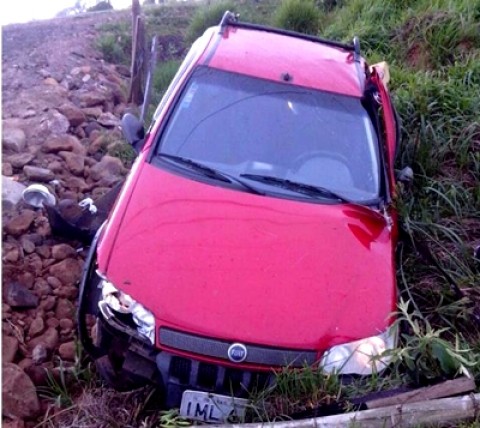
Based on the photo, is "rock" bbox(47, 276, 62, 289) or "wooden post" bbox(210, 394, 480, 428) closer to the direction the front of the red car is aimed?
the wooden post

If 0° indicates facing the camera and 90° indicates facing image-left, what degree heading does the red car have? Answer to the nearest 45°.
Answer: approximately 0°

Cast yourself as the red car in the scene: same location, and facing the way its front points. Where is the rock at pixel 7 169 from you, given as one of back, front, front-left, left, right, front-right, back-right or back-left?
back-right

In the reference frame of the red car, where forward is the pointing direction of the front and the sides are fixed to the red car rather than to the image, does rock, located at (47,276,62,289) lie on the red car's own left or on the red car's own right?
on the red car's own right

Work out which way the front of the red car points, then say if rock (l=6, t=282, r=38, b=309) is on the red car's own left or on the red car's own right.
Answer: on the red car's own right

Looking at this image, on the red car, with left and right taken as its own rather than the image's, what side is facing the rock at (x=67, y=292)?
right

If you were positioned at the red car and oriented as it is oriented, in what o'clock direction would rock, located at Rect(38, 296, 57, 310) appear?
The rock is roughly at 3 o'clock from the red car.

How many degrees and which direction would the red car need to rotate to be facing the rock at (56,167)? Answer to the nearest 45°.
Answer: approximately 135° to its right

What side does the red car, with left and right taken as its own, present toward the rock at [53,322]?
right

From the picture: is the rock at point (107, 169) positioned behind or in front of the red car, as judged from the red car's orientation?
behind

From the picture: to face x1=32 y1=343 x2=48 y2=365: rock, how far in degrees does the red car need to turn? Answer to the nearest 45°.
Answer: approximately 90° to its right

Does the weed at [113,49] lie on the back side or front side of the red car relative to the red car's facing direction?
on the back side

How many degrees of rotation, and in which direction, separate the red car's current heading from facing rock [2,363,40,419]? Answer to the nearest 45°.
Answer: approximately 45° to its right

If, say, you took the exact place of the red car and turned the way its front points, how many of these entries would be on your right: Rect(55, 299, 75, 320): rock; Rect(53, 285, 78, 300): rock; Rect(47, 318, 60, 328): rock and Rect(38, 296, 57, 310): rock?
4

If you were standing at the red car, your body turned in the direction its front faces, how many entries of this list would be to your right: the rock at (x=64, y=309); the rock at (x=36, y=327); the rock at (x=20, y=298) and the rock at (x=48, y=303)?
4
